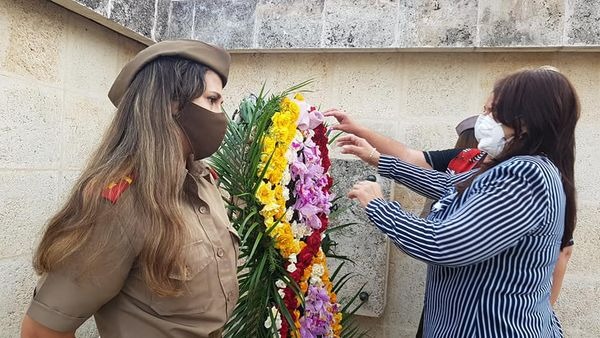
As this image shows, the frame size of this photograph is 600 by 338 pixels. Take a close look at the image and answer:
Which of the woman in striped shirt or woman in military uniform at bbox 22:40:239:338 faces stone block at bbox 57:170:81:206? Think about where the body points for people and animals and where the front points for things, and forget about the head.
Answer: the woman in striped shirt

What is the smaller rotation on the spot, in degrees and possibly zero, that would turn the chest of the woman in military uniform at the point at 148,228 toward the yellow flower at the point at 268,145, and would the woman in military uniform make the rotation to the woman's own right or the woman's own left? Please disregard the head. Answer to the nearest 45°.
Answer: approximately 45° to the woman's own left

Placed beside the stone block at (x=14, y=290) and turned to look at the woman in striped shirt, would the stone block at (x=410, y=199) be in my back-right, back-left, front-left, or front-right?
front-left

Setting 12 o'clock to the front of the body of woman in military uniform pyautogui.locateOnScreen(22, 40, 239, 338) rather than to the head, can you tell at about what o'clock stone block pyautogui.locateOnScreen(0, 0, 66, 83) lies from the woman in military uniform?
The stone block is roughly at 8 o'clock from the woman in military uniform.

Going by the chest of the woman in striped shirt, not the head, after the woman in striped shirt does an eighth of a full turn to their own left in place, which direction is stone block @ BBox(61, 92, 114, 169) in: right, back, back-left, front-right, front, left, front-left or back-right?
front-right

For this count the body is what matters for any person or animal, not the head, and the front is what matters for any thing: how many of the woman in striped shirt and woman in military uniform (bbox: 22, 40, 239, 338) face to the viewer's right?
1

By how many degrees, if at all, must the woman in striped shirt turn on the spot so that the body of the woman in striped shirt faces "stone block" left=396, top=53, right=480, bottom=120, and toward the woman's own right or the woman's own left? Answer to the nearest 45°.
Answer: approximately 90° to the woman's own right

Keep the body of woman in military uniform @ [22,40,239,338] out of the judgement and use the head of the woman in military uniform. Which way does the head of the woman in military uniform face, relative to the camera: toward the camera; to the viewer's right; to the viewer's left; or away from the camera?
to the viewer's right

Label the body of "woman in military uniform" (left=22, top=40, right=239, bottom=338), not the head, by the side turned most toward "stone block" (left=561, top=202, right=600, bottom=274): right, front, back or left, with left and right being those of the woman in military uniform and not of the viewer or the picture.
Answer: front

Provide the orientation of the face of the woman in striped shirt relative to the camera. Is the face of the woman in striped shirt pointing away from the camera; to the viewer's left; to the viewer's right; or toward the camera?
to the viewer's left

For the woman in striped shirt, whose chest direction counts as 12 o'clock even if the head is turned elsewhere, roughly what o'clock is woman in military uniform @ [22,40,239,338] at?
The woman in military uniform is roughly at 11 o'clock from the woman in striped shirt.

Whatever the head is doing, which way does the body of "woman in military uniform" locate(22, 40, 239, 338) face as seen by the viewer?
to the viewer's right

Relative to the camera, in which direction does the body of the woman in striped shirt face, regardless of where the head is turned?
to the viewer's left

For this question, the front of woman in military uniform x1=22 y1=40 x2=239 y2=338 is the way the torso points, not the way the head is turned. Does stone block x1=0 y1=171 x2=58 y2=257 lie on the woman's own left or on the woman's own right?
on the woman's own left

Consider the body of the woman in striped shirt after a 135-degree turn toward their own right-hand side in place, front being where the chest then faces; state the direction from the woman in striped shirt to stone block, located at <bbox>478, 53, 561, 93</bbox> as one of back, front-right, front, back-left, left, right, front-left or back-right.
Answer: front-left
